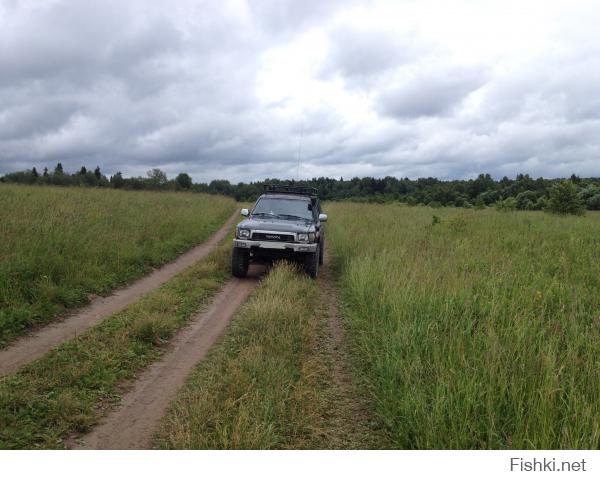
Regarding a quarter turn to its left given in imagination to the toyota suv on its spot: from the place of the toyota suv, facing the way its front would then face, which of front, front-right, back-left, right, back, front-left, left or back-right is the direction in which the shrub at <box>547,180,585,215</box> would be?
front-left

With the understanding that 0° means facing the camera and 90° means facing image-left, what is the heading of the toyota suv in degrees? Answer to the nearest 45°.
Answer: approximately 0°
